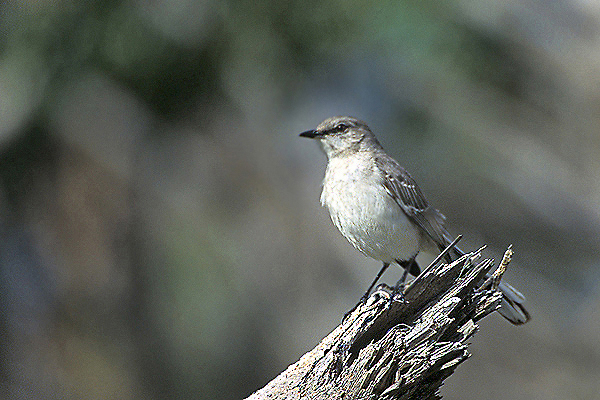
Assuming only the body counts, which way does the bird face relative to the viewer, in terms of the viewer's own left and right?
facing the viewer and to the left of the viewer
